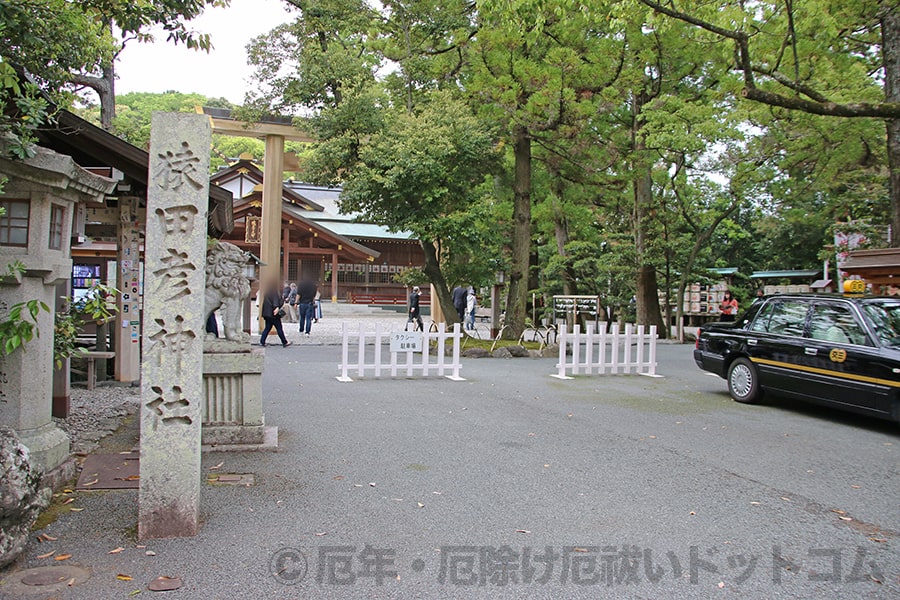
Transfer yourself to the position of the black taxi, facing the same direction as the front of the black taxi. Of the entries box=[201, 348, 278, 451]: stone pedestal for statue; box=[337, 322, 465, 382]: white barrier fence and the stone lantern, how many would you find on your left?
0

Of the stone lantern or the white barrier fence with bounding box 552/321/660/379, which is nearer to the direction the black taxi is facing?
the stone lantern

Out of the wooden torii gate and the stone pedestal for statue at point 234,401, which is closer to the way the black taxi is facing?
the stone pedestal for statue

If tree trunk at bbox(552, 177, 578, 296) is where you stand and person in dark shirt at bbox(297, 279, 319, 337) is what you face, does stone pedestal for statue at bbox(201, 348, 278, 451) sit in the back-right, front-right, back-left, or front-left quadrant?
front-left

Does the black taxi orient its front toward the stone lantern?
no

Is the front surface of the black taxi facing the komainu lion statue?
no

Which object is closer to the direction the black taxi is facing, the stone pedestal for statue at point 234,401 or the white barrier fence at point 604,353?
the stone pedestal for statue

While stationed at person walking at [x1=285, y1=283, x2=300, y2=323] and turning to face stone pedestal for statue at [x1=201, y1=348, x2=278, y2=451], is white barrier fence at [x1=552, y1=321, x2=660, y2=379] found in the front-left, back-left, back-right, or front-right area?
front-left

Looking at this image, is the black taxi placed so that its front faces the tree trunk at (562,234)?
no
